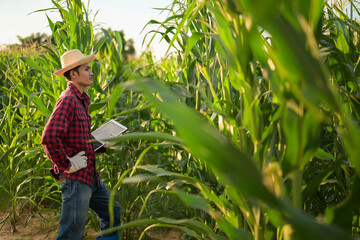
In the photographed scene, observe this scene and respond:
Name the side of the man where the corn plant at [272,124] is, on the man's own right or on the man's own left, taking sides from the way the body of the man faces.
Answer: on the man's own right

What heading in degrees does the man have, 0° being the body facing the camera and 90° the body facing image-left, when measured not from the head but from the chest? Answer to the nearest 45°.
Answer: approximately 270°

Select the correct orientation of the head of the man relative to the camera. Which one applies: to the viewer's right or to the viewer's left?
to the viewer's right
